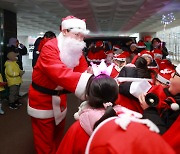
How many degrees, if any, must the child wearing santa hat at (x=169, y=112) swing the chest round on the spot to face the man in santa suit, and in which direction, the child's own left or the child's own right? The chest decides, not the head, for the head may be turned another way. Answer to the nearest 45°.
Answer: approximately 45° to the child's own right

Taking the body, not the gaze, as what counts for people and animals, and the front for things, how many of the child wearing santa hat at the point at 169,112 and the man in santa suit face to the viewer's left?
1

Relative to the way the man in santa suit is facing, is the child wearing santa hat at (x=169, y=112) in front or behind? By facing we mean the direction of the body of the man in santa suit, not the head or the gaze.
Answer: in front

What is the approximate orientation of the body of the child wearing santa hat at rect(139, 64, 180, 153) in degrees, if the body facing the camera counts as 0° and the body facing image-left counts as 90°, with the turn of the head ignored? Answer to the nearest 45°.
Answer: approximately 90°

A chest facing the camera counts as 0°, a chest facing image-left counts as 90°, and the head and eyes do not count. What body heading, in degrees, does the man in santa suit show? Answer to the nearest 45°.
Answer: approximately 315°

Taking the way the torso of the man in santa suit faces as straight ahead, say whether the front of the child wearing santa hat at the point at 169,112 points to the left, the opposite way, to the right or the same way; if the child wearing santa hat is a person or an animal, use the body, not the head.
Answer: the opposite way
